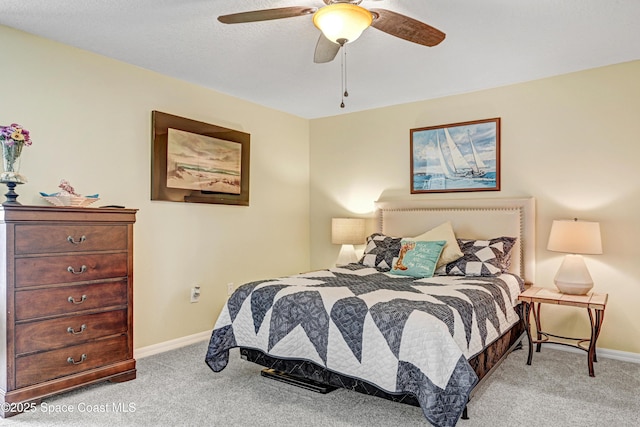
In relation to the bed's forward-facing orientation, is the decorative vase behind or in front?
in front

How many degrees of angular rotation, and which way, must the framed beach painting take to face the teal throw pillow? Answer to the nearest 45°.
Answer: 0° — it already faces it

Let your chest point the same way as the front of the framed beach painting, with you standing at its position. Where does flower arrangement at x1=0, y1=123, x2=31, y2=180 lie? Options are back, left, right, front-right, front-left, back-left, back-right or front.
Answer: right

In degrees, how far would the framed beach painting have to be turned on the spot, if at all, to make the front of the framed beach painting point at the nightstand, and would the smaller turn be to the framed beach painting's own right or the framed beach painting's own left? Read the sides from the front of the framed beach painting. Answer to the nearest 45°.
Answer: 0° — it already faces it

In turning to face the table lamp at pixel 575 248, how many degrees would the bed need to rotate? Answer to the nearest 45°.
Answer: approximately 180°

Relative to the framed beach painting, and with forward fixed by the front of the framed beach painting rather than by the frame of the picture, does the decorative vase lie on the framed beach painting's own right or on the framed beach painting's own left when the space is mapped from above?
on the framed beach painting's own right

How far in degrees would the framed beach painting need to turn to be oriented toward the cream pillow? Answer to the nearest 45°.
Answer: approximately 45° to its left

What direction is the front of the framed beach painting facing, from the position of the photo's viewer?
facing the viewer and to the right of the viewer

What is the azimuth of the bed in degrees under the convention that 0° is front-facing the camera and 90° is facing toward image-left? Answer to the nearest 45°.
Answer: approximately 45°

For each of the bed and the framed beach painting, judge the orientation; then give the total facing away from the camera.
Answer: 0
